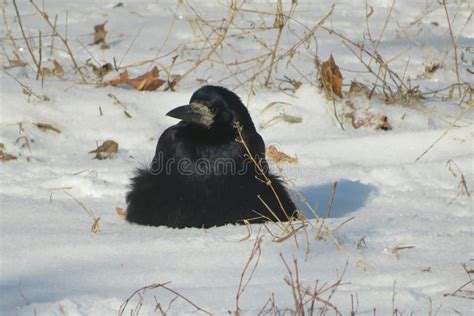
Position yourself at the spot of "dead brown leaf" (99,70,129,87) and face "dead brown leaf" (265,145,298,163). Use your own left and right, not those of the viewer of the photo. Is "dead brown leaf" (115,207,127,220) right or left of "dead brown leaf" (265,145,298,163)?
right

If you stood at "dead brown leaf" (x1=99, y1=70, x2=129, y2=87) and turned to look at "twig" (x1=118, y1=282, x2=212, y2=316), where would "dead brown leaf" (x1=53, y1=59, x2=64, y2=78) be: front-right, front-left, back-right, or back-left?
back-right
